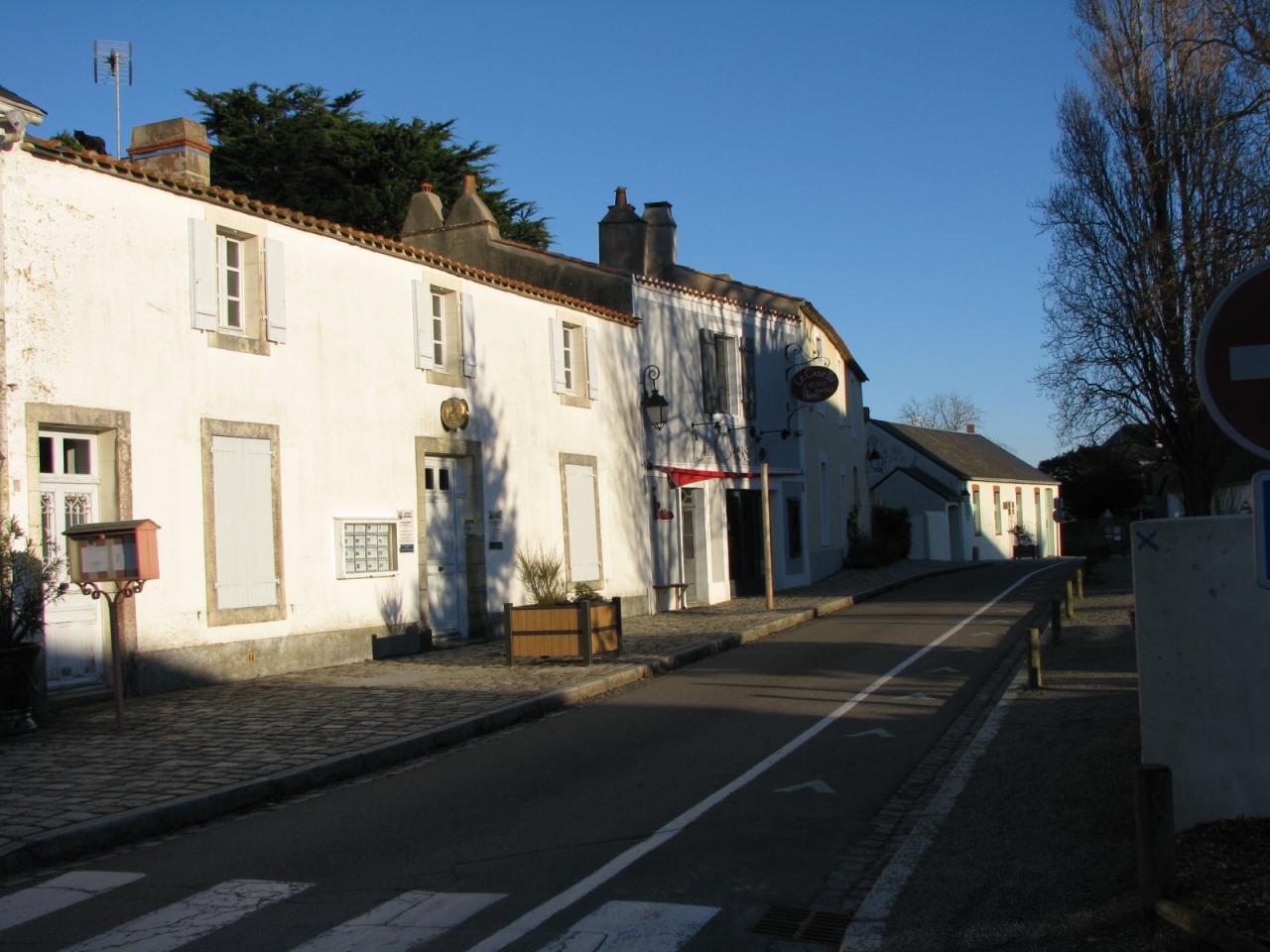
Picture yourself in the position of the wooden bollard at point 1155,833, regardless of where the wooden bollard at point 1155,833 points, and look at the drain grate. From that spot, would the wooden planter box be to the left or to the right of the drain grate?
right

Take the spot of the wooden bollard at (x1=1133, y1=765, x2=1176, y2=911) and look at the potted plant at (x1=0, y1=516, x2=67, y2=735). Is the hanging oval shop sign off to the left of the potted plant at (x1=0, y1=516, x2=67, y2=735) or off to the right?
right

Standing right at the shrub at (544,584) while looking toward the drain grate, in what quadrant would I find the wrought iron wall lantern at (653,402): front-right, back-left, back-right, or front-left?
back-left

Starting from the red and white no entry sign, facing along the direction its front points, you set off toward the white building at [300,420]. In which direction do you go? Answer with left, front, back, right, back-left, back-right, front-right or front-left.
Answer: back-right

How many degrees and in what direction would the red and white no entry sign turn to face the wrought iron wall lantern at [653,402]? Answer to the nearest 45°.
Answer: approximately 135° to its right

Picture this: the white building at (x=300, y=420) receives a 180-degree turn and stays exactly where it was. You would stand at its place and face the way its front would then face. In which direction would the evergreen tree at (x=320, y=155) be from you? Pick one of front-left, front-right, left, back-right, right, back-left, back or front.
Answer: front-right

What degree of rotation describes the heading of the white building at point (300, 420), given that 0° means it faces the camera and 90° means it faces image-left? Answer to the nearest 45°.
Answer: approximately 315°

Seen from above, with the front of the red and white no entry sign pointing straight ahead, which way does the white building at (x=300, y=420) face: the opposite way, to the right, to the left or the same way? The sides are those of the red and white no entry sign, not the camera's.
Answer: to the left

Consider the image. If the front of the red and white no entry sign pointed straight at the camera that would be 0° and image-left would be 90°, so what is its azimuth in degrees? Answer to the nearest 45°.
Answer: approximately 0°

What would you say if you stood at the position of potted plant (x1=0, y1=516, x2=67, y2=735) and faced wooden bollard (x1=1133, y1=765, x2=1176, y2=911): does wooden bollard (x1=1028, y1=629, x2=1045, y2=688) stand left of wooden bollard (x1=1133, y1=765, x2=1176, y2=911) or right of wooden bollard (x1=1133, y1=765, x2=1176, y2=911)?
left

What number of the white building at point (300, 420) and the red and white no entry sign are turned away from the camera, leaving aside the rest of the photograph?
0

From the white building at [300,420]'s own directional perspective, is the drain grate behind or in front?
in front
